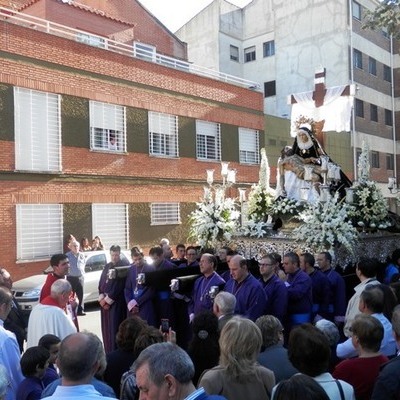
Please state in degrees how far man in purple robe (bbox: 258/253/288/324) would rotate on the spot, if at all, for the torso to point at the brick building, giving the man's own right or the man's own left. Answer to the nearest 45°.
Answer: approximately 90° to the man's own right

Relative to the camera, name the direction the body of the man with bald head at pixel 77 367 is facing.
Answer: away from the camera

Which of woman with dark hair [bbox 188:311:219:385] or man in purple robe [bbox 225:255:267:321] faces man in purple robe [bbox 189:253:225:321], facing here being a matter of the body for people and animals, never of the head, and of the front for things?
the woman with dark hair

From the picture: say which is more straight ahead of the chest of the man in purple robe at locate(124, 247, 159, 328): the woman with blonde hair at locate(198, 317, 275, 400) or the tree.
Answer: the woman with blonde hair

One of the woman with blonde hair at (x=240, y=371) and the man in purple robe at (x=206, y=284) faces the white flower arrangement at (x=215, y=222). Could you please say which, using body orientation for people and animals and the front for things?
the woman with blonde hair

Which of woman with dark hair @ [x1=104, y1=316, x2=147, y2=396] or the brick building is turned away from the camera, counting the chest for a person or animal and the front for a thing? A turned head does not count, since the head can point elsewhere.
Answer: the woman with dark hair

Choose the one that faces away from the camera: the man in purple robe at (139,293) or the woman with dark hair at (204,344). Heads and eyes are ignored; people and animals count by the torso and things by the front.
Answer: the woman with dark hair

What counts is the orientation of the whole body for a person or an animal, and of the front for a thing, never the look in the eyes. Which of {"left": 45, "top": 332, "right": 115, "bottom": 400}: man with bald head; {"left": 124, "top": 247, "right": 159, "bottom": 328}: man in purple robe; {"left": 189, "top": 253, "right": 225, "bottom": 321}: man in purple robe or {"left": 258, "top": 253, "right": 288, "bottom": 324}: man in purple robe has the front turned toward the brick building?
the man with bald head

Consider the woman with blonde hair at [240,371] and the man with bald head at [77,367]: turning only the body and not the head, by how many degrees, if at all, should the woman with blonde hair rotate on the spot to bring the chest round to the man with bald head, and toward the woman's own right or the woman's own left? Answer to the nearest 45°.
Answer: approximately 135° to the woman's own left

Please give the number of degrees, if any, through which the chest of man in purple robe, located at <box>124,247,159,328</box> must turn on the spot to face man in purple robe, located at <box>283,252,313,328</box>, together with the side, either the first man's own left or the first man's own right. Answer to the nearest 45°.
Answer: approximately 90° to the first man's own left

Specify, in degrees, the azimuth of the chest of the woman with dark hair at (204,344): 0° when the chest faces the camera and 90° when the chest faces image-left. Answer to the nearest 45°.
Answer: approximately 180°

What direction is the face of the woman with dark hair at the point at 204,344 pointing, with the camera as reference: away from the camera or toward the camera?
away from the camera
